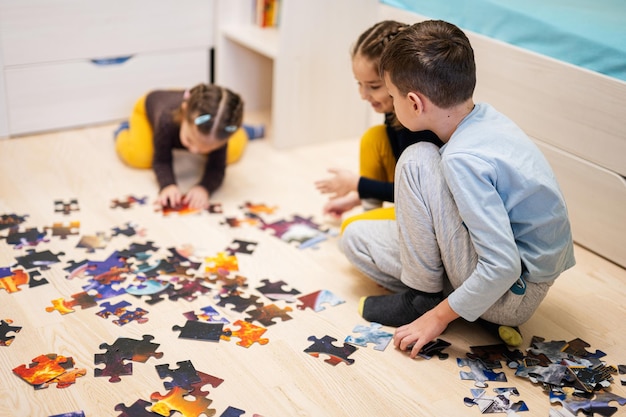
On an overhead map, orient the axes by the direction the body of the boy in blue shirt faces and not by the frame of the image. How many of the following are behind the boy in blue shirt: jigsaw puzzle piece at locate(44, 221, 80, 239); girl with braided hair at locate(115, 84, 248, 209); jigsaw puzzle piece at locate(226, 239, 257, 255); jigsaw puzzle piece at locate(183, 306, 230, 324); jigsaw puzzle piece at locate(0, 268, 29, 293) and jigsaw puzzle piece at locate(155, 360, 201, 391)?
0

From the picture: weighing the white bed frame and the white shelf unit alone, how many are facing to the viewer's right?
0

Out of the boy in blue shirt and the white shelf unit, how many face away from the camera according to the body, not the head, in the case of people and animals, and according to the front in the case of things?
0

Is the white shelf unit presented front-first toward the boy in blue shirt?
no

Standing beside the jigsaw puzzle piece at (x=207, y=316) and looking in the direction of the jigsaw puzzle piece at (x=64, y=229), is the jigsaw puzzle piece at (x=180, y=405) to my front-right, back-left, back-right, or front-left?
back-left

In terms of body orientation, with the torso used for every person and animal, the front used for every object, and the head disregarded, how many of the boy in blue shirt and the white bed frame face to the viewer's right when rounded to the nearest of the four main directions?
0

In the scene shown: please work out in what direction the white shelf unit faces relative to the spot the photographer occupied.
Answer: facing the viewer and to the left of the viewer

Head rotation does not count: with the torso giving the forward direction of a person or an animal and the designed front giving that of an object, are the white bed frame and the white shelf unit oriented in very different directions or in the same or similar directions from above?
same or similar directions

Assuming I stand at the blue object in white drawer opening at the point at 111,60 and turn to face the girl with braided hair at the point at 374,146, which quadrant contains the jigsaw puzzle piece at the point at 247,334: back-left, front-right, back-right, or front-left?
front-right

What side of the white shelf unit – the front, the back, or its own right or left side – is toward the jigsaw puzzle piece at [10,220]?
front

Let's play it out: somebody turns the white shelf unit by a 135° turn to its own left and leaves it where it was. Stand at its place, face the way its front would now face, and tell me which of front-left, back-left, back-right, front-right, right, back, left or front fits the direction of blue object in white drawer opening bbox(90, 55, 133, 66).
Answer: back

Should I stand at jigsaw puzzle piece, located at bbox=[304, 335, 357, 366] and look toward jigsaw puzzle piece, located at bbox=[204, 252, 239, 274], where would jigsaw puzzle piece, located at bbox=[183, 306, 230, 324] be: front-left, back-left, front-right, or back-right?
front-left

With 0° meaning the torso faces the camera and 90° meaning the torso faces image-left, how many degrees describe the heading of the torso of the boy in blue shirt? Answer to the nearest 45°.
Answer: approximately 90°

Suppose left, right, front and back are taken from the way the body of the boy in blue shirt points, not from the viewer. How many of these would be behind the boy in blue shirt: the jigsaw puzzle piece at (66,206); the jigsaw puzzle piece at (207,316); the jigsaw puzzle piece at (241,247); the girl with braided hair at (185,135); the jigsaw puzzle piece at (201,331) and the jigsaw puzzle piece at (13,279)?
0

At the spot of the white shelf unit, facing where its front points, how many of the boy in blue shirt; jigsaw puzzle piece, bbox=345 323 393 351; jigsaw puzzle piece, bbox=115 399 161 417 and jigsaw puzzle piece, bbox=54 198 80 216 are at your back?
0

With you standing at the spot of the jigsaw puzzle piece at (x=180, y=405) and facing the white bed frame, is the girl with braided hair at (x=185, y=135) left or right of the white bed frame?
left

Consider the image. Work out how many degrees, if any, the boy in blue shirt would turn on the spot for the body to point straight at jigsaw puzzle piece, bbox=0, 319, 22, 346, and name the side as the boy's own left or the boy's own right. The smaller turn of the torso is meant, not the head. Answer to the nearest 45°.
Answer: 0° — they already face it
